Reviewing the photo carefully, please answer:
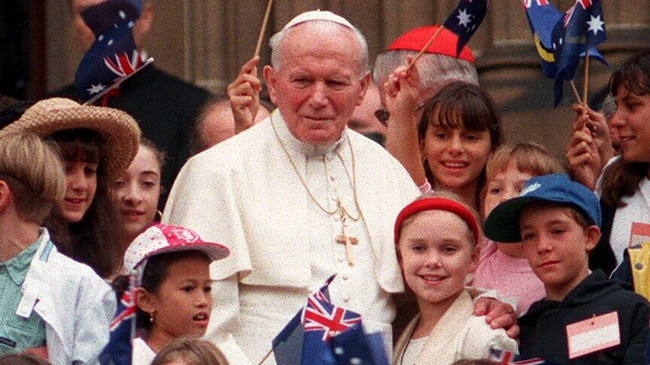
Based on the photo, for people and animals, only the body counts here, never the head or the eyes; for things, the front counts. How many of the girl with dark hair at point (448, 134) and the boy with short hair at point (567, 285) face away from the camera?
0

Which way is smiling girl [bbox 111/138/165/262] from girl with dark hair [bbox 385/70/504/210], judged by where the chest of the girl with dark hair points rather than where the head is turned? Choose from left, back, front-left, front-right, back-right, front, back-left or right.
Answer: right

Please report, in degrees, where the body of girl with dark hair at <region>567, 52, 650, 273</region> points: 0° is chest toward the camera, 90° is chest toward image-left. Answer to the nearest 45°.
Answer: approximately 45°

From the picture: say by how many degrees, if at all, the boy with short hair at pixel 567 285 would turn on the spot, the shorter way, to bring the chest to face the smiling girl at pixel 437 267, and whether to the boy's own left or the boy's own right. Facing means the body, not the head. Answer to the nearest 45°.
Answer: approximately 45° to the boy's own right

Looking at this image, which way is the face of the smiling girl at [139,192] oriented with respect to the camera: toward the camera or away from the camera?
toward the camera

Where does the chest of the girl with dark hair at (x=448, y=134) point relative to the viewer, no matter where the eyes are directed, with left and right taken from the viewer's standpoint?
facing the viewer

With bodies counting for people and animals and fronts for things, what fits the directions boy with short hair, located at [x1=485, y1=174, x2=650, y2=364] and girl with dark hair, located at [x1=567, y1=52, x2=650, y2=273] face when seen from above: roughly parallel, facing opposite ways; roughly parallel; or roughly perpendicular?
roughly parallel

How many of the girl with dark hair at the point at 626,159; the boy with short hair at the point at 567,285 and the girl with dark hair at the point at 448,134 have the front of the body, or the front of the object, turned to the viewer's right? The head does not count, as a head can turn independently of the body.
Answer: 0

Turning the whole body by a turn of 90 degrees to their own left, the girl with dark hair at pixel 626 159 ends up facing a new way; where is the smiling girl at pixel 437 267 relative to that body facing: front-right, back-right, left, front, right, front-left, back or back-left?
right

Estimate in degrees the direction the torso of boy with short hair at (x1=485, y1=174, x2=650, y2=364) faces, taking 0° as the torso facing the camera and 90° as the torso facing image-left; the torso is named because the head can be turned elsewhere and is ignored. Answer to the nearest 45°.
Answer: approximately 45°
